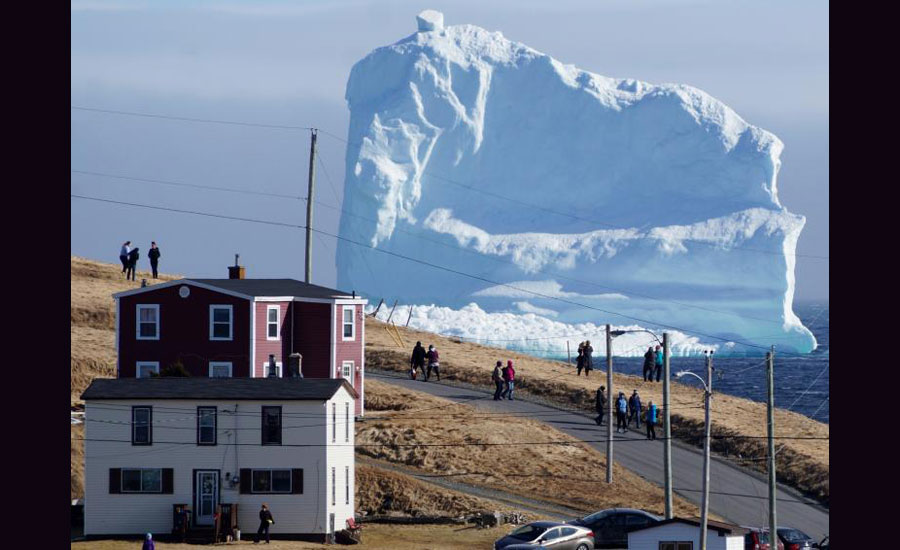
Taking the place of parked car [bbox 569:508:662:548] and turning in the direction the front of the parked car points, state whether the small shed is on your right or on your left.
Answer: on your left

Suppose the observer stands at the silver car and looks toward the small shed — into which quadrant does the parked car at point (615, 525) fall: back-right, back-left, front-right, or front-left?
front-left

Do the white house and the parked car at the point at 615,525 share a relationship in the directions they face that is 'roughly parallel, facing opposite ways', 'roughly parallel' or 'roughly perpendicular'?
roughly perpendicular

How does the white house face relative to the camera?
toward the camera

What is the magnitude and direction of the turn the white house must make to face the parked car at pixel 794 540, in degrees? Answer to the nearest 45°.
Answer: approximately 90° to its left

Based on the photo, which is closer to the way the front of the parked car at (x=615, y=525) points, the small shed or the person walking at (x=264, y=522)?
the person walking

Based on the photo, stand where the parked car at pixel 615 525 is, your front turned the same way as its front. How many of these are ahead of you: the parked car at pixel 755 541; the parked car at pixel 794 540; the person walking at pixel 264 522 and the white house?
2

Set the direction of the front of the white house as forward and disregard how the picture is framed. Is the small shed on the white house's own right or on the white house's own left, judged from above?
on the white house's own left

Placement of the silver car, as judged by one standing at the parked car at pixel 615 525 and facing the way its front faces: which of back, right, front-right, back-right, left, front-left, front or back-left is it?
front-left

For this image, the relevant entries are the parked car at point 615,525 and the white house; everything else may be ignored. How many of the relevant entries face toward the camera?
1

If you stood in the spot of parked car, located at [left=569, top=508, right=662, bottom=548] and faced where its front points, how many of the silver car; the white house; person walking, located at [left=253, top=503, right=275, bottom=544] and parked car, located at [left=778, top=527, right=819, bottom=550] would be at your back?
1

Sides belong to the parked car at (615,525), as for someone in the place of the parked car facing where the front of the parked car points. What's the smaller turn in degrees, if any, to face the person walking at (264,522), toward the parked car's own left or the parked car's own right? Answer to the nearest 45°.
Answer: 0° — it already faces them

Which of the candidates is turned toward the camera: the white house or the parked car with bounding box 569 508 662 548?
the white house

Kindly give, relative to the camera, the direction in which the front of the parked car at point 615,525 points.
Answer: facing to the left of the viewer

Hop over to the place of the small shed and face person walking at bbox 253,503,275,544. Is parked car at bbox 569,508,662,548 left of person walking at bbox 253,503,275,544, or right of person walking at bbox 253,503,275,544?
right
